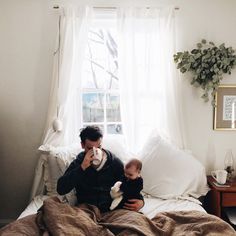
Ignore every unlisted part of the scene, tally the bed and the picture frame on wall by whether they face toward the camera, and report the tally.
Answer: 2

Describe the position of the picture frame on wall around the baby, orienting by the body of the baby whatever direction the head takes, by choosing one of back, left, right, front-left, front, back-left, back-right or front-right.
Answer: back

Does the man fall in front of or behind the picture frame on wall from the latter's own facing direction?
in front

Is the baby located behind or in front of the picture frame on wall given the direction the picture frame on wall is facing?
in front

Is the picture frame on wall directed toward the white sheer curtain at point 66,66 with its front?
no

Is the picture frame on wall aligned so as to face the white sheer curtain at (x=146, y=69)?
no

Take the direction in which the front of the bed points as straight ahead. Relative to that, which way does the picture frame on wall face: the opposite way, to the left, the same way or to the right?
the same way

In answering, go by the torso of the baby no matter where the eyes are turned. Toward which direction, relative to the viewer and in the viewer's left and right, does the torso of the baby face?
facing the viewer and to the left of the viewer

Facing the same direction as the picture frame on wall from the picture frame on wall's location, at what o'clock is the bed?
The bed is roughly at 1 o'clock from the picture frame on wall.

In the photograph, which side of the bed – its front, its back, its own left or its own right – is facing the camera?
front

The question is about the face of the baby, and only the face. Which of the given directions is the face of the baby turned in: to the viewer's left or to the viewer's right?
to the viewer's left

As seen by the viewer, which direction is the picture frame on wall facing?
toward the camera

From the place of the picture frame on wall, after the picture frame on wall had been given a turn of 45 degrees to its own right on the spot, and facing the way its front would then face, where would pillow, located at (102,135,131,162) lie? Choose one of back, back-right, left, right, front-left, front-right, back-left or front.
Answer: front

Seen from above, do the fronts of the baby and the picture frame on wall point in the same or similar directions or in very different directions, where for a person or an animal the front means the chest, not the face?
same or similar directions

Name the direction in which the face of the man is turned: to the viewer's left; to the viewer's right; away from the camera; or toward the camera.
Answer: toward the camera
